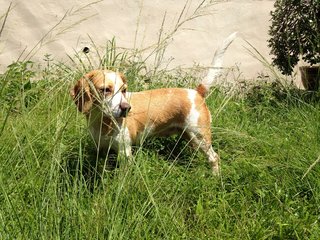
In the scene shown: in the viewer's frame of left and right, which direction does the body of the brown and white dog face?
facing to the left of the viewer
